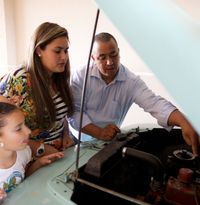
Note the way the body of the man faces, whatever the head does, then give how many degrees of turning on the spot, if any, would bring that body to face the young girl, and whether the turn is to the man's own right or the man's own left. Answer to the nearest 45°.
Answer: approximately 45° to the man's own right

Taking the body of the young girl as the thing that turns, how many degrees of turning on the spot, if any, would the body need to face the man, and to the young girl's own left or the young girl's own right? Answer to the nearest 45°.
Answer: approximately 90° to the young girl's own left

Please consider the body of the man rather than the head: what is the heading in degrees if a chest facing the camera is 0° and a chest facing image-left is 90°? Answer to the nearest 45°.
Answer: approximately 0°

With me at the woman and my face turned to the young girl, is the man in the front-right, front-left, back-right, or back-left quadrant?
back-left

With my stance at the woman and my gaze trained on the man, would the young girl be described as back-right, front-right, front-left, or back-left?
back-right
